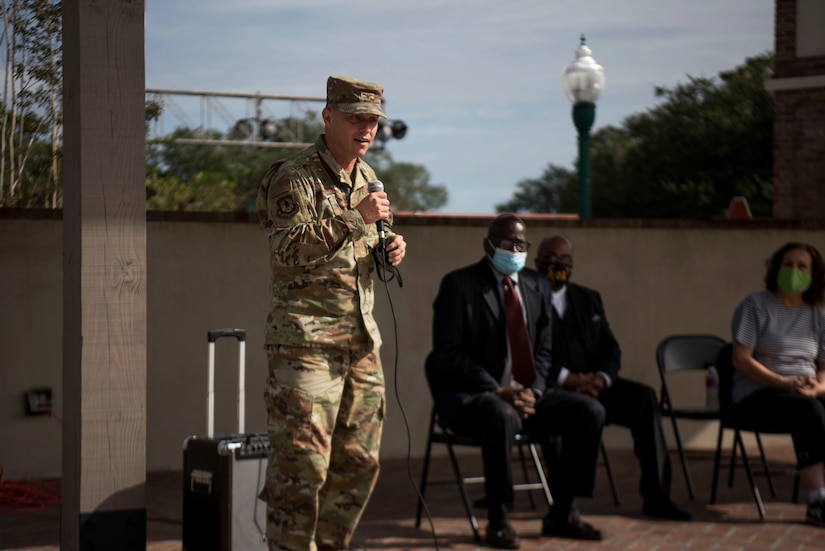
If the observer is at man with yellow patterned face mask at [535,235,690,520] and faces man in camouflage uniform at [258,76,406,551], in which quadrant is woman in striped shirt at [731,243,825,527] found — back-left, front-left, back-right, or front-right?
back-left

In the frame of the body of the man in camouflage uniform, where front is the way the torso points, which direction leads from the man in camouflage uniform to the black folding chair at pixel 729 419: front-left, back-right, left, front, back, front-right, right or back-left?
left

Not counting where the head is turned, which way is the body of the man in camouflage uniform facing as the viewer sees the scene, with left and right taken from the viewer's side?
facing the viewer and to the right of the viewer

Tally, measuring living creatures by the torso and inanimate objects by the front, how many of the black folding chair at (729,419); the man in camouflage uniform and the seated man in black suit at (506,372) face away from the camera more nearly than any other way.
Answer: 0

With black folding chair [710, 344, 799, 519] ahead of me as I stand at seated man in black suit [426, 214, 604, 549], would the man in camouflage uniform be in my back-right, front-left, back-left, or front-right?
back-right

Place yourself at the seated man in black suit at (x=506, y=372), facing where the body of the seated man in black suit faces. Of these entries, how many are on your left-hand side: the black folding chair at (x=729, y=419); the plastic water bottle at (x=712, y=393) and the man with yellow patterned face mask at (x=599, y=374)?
3

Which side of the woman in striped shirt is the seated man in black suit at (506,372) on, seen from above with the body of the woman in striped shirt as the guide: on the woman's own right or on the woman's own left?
on the woman's own right
